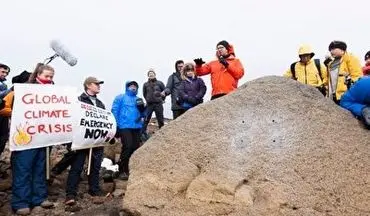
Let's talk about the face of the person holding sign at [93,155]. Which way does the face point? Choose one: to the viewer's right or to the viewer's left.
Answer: to the viewer's right

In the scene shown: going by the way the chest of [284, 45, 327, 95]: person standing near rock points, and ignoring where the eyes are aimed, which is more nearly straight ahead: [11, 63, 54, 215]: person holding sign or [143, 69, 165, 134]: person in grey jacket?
the person holding sign

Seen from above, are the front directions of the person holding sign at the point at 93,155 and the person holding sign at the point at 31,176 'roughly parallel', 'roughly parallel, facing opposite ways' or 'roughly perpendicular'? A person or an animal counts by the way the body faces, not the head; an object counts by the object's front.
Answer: roughly parallel

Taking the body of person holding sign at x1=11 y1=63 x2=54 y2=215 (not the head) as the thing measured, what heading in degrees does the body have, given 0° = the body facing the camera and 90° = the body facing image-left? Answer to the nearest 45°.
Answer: approximately 315°

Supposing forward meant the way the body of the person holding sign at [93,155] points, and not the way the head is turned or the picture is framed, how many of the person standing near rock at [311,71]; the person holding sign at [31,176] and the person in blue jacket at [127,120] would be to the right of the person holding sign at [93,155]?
1

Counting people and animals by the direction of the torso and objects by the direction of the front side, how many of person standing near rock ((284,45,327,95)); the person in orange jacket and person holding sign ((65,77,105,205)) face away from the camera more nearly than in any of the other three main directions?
0

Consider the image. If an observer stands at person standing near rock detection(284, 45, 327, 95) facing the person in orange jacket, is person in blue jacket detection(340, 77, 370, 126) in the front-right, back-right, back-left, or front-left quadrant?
back-left

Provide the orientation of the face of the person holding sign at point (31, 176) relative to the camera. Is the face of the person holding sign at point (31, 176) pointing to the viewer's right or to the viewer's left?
to the viewer's right

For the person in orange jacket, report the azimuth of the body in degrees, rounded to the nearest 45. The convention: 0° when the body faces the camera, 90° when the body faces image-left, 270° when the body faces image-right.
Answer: approximately 45°

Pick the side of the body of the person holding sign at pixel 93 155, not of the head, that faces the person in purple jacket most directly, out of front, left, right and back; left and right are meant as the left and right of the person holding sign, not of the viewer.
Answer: left

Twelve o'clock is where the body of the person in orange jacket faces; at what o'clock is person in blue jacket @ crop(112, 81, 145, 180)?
The person in blue jacket is roughly at 2 o'clock from the person in orange jacket.

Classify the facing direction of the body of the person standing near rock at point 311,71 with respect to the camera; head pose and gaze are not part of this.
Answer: toward the camera

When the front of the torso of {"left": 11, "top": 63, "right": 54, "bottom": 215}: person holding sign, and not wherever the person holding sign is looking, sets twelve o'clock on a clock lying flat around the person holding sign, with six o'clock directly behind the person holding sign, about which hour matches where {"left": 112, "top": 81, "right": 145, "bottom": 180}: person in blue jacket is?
The person in blue jacket is roughly at 9 o'clock from the person holding sign.

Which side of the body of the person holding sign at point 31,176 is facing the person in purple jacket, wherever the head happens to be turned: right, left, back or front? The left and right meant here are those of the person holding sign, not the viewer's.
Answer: left
